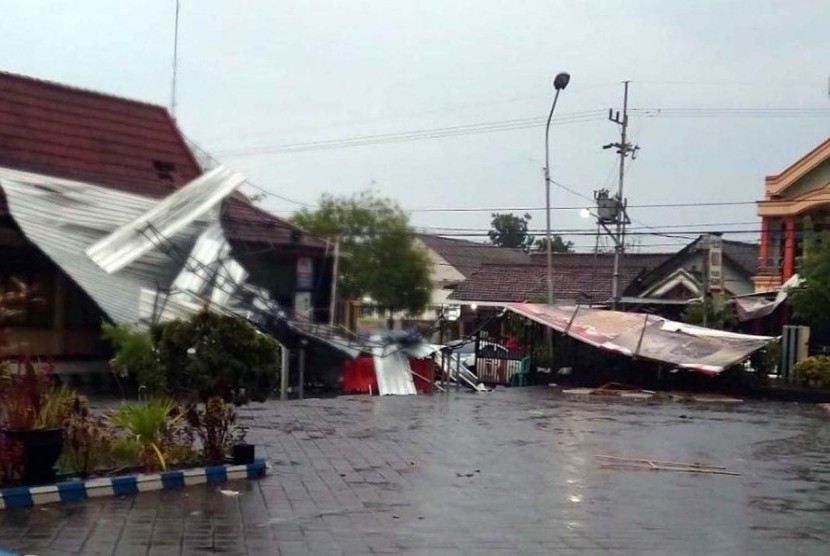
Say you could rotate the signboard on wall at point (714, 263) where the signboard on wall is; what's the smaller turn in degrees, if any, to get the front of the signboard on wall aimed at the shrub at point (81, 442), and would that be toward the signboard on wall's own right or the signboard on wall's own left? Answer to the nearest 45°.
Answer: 0° — it already faces it

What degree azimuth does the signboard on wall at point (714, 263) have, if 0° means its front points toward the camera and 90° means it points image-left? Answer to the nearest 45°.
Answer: approximately 0°

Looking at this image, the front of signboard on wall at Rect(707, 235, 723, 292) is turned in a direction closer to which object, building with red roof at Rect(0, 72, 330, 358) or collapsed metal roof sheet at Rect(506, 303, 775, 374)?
the collapsed metal roof sheet

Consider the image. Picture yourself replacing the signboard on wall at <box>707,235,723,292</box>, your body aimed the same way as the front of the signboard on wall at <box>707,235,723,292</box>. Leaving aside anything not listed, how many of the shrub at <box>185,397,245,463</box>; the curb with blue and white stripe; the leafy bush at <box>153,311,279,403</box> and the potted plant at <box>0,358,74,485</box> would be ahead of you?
4

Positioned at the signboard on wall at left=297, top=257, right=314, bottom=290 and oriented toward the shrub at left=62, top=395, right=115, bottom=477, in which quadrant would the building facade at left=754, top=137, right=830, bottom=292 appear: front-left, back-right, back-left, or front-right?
back-left

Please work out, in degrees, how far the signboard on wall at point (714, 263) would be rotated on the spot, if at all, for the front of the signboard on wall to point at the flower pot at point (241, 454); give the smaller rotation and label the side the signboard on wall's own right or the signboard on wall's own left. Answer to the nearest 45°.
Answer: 0° — it already faces it

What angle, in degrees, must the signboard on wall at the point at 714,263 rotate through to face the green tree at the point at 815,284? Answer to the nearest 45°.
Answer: approximately 45° to its left

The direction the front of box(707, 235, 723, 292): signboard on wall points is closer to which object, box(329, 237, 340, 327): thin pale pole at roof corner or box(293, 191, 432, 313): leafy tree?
the thin pale pole at roof corner

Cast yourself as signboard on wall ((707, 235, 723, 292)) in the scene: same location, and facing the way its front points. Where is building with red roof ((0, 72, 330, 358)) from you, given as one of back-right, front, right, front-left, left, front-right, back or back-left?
front-right
